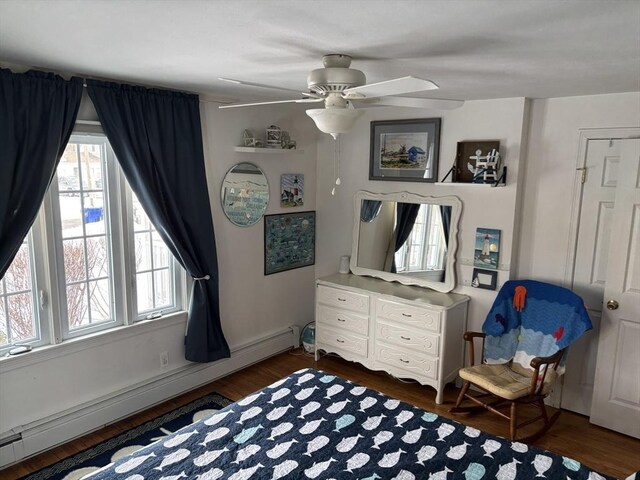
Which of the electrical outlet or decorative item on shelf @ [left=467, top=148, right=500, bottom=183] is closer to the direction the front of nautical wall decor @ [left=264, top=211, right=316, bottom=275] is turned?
the decorative item on shelf

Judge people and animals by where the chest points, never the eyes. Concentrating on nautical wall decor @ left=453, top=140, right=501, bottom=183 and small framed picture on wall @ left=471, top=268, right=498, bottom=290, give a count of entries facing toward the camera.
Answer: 2

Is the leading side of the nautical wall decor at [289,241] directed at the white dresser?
yes

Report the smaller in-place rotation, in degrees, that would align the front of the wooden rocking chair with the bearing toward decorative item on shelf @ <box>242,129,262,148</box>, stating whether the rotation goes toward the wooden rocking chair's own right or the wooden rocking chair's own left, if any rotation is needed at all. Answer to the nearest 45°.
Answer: approximately 45° to the wooden rocking chair's own right

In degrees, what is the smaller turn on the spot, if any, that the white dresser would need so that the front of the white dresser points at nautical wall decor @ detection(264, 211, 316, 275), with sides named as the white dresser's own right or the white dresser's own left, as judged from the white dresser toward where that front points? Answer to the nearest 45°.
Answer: approximately 90° to the white dresser's own right

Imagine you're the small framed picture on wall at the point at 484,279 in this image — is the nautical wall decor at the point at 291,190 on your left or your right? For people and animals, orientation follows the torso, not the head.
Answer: on your right

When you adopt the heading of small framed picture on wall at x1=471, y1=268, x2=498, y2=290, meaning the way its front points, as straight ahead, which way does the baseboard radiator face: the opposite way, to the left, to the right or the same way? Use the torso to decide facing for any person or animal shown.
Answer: to the left

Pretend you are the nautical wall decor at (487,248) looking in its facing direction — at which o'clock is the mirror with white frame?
The mirror with white frame is roughly at 2 o'clock from the nautical wall decor.

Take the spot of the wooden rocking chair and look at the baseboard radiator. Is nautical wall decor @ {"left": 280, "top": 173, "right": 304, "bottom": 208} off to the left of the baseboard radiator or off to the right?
right
